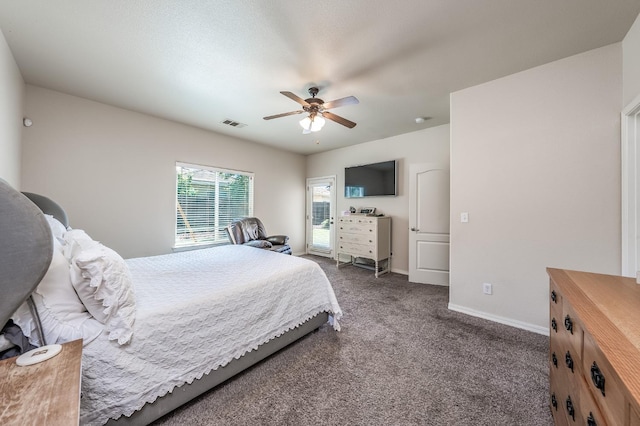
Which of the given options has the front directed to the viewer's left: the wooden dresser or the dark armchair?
the wooden dresser

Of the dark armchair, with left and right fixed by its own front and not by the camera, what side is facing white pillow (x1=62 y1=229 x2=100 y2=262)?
right

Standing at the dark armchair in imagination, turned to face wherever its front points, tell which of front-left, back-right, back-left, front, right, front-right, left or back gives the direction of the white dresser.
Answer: front-left

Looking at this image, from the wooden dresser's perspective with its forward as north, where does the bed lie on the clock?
The bed is roughly at 11 o'clock from the wooden dresser.

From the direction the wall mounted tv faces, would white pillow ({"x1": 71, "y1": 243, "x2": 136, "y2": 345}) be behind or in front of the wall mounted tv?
in front

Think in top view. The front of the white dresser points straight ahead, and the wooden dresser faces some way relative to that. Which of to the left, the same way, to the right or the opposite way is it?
to the right

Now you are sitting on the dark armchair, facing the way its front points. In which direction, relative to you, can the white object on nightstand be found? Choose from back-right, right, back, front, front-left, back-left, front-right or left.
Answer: front-right

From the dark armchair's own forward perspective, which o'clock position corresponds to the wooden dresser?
The wooden dresser is roughly at 1 o'clock from the dark armchair.

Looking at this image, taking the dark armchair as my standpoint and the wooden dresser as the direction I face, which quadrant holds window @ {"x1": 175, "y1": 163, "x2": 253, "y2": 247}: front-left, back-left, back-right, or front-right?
back-right

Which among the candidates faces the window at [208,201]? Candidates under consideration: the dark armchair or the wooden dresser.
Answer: the wooden dresser

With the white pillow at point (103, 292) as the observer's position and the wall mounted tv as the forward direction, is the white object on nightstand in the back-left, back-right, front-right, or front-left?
back-right

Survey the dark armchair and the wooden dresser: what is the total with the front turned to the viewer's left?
1

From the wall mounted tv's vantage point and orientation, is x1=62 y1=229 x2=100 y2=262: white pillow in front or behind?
in front

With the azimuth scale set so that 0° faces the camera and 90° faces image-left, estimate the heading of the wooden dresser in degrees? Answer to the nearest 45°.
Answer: approximately 90°

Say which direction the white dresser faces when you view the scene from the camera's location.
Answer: facing the viewer and to the left of the viewer

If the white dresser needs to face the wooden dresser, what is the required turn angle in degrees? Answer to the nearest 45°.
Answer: approximately 45° to its left

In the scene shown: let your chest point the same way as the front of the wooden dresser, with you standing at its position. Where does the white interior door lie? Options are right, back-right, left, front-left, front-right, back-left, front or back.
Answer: front-right

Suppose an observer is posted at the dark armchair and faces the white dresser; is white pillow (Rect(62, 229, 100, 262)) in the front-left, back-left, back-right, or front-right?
back-right
